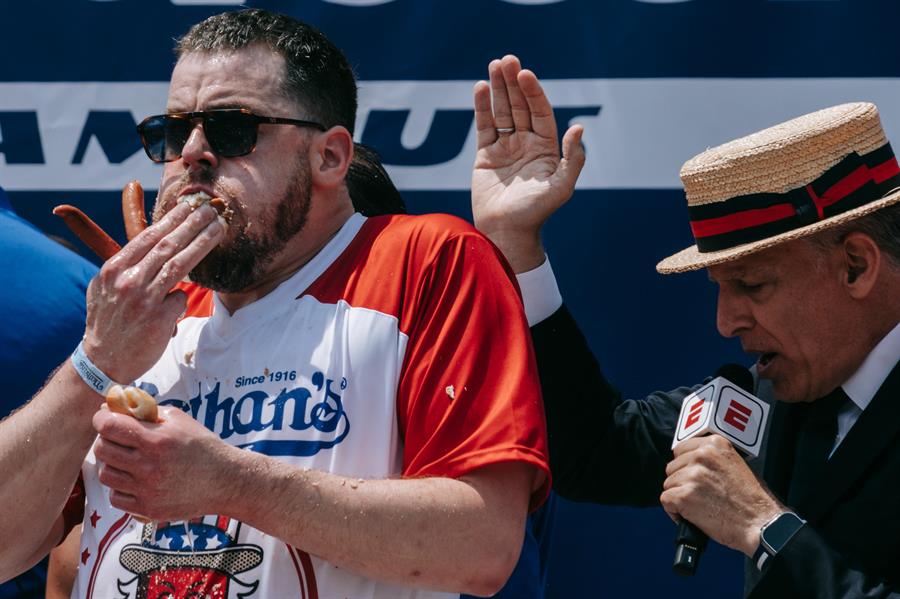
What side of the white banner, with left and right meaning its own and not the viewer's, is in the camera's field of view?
front
